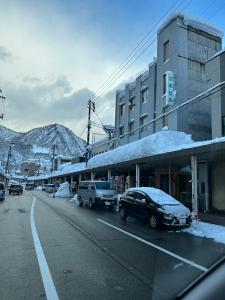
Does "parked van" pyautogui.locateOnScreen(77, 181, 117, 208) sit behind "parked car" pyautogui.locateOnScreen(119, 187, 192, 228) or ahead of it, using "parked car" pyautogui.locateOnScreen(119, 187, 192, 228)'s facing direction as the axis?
behind

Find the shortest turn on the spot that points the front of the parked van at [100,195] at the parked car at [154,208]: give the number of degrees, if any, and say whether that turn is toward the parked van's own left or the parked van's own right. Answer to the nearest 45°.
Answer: approximately 45° to the parked van's own right

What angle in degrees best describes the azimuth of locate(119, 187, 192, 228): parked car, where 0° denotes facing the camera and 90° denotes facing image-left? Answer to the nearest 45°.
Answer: approximately 315°
